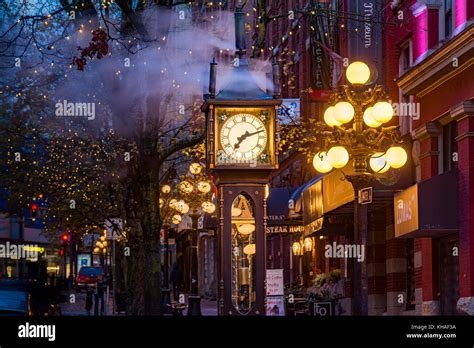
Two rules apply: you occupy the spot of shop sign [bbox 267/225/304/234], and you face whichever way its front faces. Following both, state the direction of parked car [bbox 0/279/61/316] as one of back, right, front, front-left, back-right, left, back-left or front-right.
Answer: front

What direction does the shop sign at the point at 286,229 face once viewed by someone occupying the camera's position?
facing the viewer

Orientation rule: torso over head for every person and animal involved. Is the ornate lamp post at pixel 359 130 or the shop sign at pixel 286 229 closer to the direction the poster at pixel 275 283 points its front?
the ornate lamp post

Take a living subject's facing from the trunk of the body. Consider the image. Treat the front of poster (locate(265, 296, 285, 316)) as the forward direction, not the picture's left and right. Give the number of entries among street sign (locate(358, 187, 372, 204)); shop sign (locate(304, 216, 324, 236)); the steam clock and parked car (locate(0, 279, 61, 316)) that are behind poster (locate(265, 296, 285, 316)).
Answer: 1

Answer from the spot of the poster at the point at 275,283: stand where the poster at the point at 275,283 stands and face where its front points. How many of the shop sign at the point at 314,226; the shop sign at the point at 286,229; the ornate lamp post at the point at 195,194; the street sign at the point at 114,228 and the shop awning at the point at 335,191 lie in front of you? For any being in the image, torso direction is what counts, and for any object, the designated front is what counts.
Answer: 0

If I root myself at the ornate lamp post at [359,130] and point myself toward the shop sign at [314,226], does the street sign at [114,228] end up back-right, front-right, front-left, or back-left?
front-left

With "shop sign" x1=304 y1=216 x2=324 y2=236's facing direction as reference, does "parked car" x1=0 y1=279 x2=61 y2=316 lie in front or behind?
in front

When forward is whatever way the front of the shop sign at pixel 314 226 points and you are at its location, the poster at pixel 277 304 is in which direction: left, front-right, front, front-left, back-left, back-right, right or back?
front-left

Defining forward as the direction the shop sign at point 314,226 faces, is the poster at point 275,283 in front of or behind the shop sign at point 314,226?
in front

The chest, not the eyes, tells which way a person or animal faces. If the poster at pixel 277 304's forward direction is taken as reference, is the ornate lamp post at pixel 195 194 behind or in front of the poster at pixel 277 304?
behind

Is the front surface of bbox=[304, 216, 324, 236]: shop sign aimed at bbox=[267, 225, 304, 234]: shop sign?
no

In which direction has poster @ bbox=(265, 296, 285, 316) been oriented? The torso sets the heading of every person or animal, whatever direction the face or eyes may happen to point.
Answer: toward the camera

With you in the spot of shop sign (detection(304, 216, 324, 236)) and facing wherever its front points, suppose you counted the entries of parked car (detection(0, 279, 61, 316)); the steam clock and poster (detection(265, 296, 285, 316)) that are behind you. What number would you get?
0

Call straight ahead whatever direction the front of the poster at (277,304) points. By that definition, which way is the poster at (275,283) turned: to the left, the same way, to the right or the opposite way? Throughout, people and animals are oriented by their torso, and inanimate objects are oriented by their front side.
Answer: the same way

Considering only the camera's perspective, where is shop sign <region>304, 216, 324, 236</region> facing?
facing the viewer and to the left of the viewer
